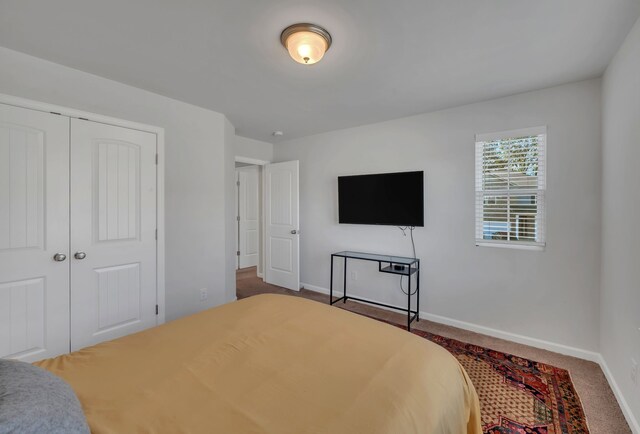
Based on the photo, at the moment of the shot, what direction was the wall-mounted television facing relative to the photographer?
facing the viewer and to the left of the viewer

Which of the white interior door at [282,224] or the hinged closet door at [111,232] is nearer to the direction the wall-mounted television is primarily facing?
the hinged closet door

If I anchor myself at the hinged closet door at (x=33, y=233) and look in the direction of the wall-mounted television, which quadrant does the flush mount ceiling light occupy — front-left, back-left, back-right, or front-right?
front-right

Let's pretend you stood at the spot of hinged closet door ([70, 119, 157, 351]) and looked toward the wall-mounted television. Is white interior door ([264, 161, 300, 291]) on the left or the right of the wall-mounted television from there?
left

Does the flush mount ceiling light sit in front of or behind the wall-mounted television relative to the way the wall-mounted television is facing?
in front

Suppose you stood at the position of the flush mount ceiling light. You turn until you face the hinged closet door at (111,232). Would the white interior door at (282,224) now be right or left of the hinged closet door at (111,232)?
right

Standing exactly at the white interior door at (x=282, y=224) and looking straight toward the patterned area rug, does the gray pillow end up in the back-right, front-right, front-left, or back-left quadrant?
front-right

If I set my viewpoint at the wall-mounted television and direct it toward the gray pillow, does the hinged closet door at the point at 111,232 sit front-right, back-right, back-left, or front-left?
front-right

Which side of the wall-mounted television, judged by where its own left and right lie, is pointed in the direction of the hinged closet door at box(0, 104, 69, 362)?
front

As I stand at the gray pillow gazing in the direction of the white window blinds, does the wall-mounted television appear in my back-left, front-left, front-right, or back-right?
front-left

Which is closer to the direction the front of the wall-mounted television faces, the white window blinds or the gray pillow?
the gray pillow

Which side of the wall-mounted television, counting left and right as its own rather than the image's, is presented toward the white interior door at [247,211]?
right
